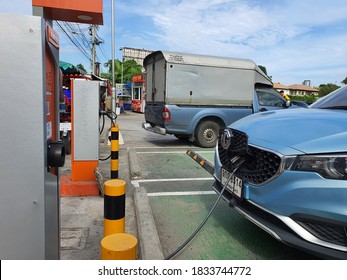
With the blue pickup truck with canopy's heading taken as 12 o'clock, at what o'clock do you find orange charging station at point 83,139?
The orange charging station is roughly at 5 o'clock from the blue pickup truck with canopy.

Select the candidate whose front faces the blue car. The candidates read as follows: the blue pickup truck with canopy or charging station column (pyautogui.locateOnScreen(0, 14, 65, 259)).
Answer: the charging station column

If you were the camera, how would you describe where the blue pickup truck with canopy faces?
facing away from the viewer and to the right of the viewer

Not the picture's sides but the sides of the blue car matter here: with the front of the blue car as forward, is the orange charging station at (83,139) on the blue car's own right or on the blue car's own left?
on the blue car's own right

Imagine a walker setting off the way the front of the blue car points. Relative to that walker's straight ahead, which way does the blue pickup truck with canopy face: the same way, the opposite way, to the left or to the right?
the opposite way

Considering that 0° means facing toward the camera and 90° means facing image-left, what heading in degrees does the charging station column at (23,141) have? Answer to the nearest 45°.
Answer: approximately 270°

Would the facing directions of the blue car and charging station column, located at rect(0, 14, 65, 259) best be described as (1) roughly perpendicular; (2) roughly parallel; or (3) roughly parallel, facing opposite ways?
roughly parallel, facing opposite ways

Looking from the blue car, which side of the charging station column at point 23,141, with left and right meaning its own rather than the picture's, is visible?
front

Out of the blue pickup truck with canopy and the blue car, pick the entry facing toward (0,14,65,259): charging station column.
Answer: the blue car

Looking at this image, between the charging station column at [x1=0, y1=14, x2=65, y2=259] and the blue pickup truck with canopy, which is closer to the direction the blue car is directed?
the charging station column

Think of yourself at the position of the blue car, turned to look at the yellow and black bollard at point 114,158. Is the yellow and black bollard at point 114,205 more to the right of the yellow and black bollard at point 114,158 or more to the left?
left

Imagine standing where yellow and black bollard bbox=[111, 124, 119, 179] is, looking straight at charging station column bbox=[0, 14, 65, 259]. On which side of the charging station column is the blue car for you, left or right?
left

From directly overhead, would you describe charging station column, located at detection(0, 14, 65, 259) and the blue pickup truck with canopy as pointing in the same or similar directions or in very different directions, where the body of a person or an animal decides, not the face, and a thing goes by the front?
same or similar directions

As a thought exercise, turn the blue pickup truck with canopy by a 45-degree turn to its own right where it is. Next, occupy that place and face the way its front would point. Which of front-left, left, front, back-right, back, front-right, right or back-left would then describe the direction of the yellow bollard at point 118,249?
right

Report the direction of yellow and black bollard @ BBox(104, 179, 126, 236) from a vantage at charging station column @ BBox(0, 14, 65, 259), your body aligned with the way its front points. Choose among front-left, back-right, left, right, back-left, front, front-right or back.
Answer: front-left

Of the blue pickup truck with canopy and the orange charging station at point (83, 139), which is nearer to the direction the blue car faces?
the orange charging station
